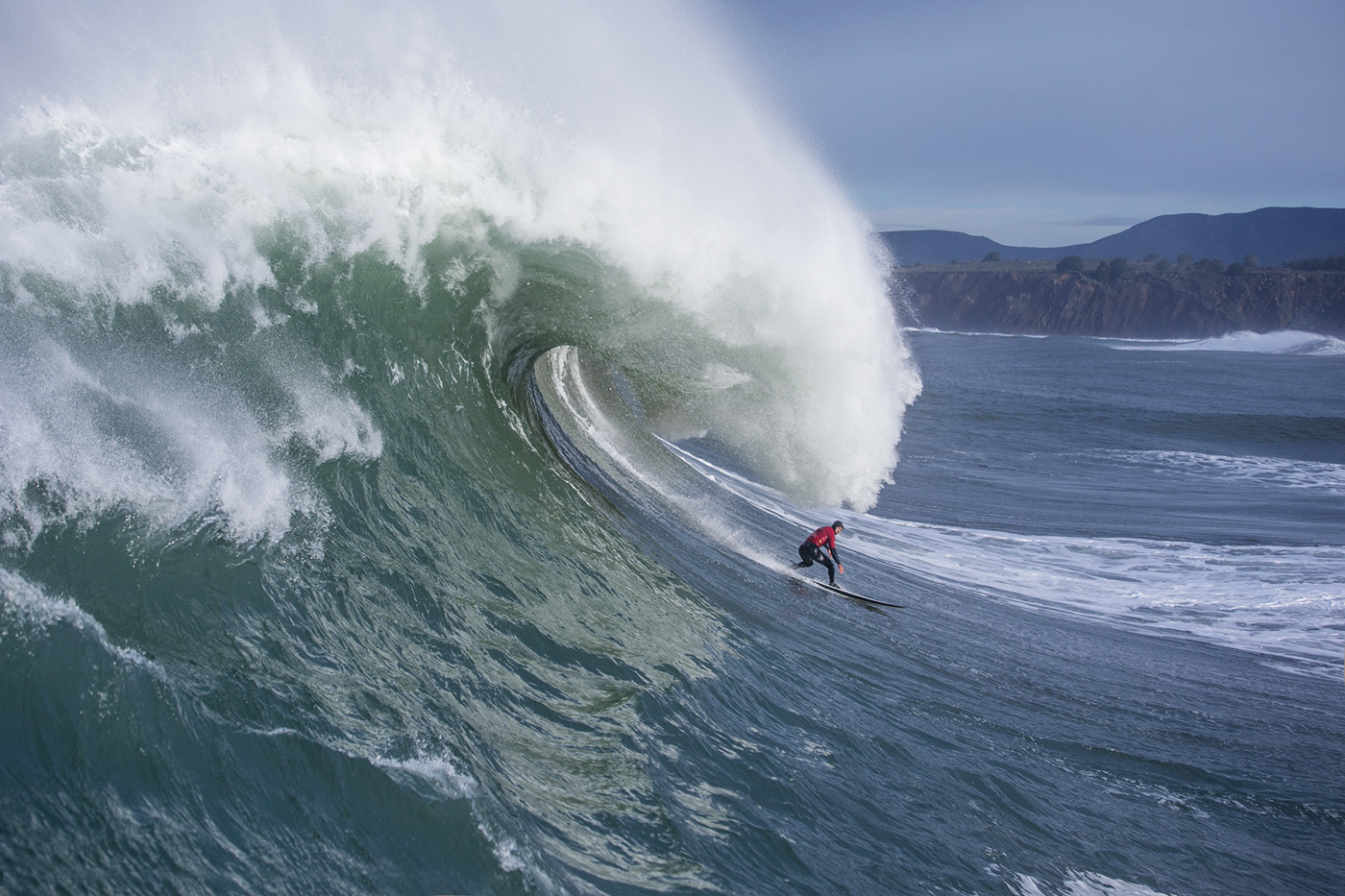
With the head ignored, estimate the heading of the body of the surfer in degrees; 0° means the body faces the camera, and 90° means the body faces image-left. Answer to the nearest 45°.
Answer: approximately 270°
